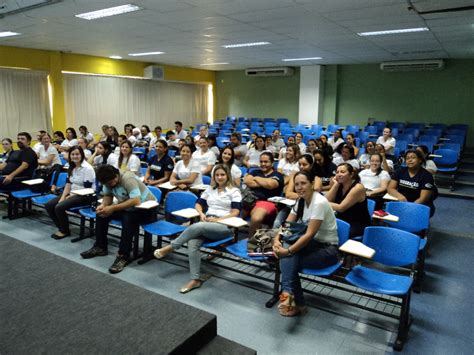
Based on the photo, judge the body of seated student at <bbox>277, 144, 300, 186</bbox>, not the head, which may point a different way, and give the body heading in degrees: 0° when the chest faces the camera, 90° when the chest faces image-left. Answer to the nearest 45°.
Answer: approximately 45°

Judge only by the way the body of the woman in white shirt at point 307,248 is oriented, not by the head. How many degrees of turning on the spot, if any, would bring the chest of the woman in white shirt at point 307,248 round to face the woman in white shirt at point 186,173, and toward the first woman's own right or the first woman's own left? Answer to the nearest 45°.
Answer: approximately 90° to the first woman's own right

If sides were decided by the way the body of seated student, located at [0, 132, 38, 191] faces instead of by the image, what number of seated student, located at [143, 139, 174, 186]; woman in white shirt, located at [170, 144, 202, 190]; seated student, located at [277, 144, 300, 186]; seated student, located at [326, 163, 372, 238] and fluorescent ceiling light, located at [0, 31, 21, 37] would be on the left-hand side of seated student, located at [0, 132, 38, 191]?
4

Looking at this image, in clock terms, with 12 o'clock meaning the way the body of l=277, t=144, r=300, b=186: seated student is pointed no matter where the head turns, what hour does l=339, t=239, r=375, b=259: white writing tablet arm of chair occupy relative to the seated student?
The white writing tablet arm of chair is roughly at 10 o'clock from the seated student.

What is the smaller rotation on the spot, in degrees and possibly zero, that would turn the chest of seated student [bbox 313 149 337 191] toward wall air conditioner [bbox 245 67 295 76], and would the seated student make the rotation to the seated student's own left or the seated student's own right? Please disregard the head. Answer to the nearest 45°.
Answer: approximately 135° to the seated student's own right

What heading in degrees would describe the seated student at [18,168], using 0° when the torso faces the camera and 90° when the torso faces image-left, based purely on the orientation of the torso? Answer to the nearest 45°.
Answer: approximately 45°

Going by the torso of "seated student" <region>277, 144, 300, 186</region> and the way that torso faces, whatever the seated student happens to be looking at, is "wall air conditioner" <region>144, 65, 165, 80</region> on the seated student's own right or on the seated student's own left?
on the seated student's own right

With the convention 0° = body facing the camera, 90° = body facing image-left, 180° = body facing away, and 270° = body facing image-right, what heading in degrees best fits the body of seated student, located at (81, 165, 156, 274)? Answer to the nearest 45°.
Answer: approximately 45°

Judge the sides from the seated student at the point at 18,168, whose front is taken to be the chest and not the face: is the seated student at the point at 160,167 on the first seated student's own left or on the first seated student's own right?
on the first seated student's own left

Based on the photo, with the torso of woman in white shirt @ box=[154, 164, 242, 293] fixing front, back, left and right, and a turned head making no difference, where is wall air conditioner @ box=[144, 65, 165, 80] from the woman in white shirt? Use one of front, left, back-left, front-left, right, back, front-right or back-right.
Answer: back-right
